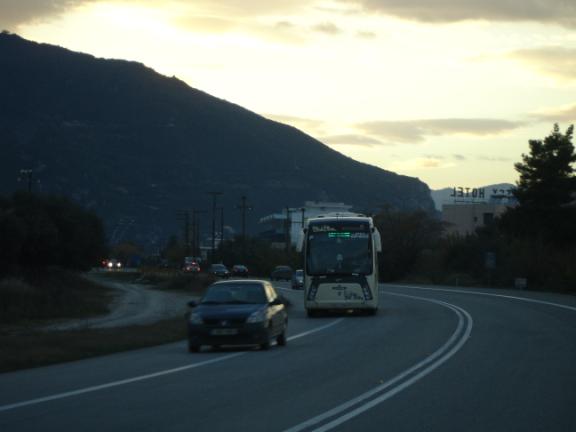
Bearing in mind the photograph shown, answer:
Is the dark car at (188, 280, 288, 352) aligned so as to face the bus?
no

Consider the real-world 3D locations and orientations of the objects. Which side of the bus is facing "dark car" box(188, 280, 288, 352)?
front

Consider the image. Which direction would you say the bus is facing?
toward the camera

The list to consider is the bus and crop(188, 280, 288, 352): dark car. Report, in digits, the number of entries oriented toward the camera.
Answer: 2

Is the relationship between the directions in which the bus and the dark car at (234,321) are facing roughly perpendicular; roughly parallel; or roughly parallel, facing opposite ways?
roughly parallel

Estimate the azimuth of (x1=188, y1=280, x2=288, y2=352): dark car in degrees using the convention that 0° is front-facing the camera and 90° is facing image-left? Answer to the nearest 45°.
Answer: approximately 0°
